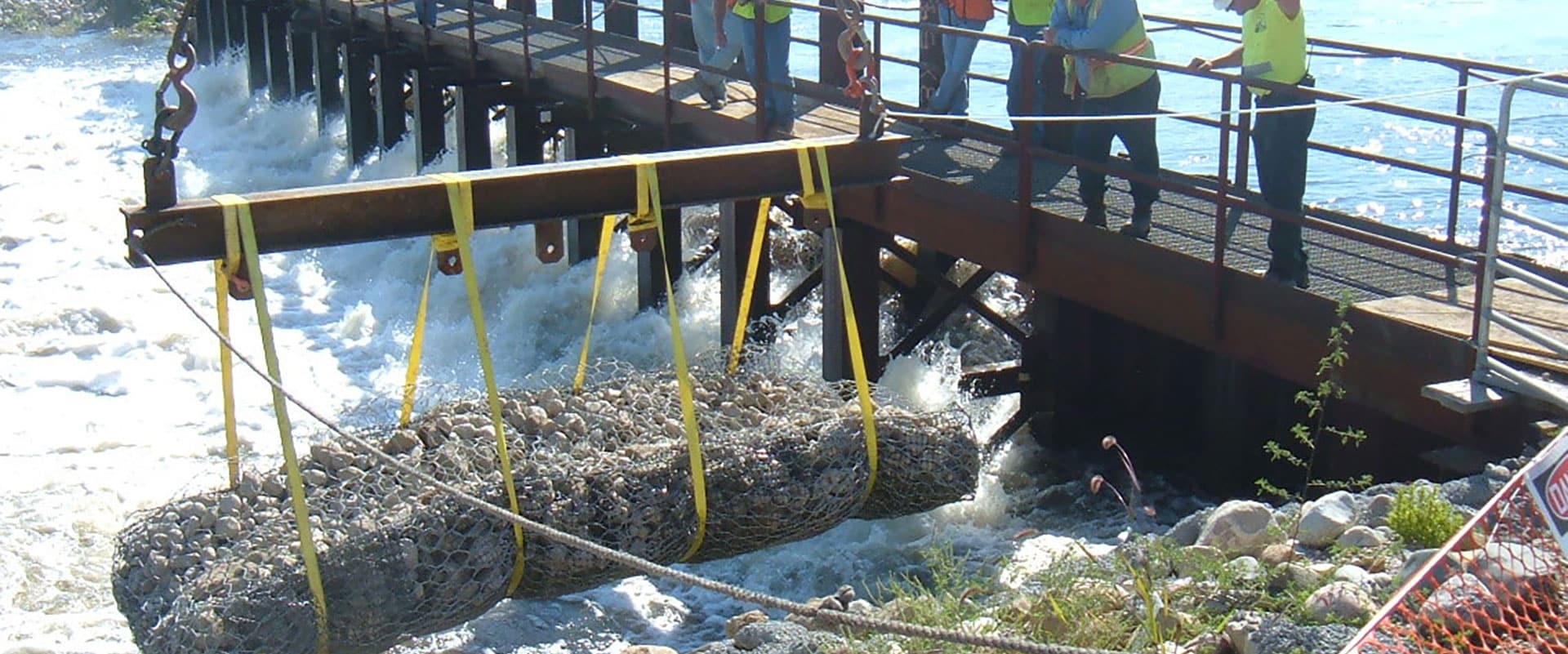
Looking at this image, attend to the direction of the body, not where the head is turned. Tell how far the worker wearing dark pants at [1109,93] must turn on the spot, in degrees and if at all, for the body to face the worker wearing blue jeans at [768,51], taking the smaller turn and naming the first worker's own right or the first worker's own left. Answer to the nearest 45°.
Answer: approximately 90° to the first worker's own right

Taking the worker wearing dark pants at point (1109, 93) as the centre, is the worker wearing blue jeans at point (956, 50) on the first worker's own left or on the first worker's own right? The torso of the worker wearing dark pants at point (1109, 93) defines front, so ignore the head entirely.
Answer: on the first worker's own right

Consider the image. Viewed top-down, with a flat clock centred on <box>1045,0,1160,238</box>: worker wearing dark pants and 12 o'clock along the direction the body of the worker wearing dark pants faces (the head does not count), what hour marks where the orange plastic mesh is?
The orange plastic mesh is roughly at 10 o'clock from the worker wearing dark pants.

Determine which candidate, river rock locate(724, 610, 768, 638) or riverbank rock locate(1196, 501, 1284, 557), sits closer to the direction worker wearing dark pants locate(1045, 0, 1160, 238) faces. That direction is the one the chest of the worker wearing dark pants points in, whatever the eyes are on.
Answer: the river rock

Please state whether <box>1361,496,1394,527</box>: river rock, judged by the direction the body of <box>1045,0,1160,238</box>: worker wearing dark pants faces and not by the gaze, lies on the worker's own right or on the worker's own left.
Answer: on the worker's own left

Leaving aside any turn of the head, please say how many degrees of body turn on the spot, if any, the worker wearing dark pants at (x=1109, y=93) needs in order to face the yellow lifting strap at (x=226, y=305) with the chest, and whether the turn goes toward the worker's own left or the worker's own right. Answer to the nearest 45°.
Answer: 0° — they already face it

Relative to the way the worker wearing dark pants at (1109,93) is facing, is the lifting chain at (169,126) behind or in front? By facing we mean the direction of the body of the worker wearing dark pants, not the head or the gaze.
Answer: in front

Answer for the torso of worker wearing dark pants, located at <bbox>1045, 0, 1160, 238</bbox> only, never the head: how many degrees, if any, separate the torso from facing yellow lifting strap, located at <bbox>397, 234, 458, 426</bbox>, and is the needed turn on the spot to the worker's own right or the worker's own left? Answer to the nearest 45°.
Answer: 0° — they already face it

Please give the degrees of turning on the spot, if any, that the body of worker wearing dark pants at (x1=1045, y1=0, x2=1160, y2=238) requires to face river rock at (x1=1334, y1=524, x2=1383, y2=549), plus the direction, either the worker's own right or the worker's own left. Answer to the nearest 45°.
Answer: approximately 45° to the worker's own left

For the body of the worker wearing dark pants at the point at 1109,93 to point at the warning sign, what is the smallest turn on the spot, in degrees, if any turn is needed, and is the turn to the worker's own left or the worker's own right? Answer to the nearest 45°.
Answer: approximately 45° to the worker's own left

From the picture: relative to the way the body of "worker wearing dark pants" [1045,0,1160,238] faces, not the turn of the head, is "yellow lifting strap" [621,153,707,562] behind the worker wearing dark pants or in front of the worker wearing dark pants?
in front

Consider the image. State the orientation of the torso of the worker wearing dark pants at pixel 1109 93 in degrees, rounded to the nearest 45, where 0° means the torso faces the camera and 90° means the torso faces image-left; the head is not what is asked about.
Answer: approximately 45°
